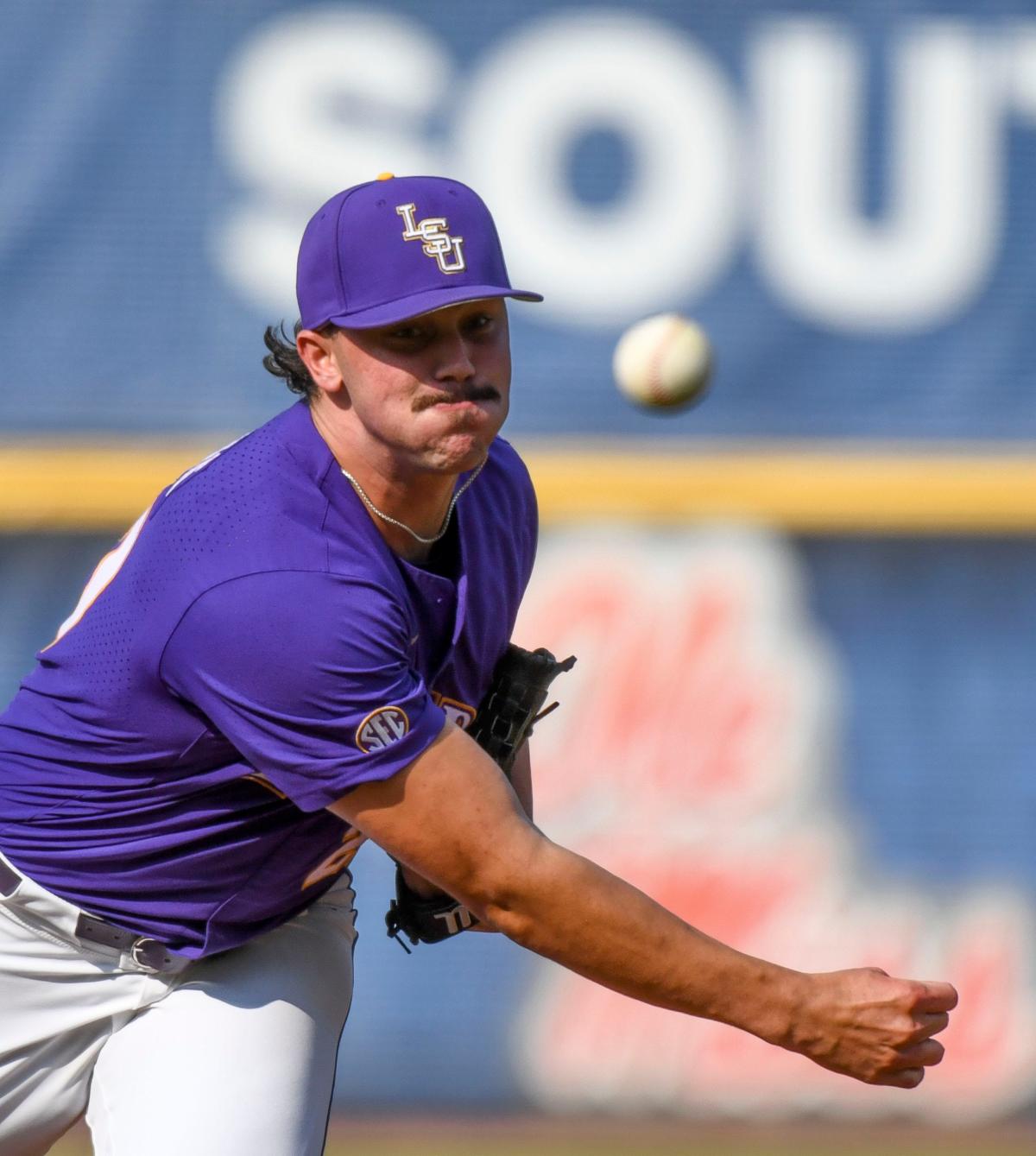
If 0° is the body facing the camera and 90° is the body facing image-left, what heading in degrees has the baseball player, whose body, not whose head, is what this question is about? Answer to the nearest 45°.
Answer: approximately 315°

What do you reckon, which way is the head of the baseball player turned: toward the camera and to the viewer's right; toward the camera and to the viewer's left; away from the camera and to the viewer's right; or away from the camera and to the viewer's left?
toward the camera and to the viewer's right
